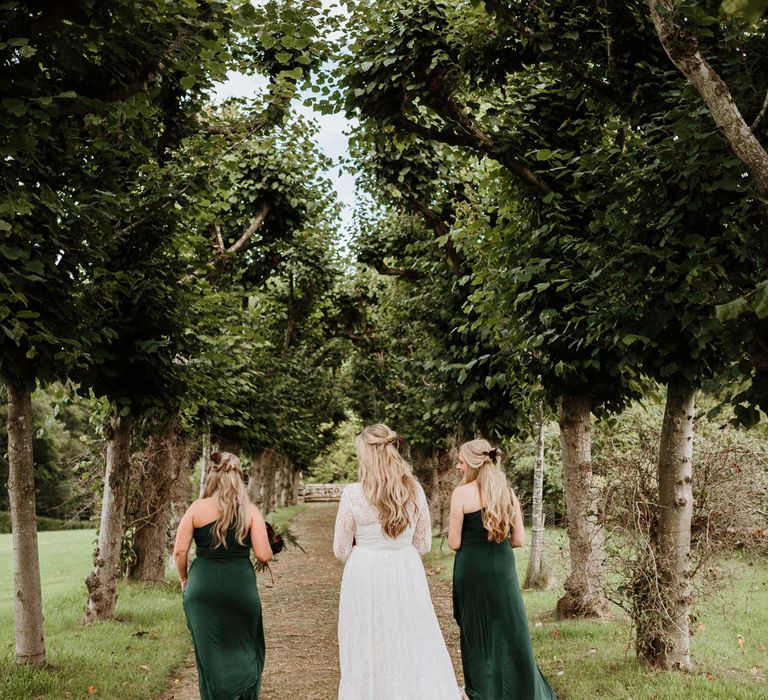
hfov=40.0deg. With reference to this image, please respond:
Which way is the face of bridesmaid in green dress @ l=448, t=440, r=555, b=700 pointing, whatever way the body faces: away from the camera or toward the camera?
away from the camera

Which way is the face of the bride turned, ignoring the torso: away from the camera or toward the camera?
away from the camera

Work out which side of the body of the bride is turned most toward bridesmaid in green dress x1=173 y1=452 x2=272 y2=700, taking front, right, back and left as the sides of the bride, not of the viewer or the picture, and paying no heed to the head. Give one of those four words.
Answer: left

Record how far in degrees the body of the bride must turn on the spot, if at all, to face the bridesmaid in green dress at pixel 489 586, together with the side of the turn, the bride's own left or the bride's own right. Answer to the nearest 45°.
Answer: approximately 45° to the bride's own right

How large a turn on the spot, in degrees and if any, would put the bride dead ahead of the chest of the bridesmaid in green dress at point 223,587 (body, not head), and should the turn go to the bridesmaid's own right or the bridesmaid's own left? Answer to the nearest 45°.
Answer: approximately 90° to the bridesmaid's own right

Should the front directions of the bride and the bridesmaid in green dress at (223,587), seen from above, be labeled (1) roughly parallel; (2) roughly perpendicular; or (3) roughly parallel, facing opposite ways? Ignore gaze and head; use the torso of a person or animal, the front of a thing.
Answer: roughly parallel

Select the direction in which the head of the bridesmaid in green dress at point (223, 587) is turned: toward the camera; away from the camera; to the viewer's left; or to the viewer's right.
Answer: away from the camera

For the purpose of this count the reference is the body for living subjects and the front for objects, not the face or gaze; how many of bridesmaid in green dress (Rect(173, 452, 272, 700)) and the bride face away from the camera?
2

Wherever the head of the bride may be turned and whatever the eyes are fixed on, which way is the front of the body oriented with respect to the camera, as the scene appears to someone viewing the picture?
away from the camera

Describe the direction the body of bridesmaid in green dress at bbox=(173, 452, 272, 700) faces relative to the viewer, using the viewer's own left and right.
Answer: facing away from the viewer

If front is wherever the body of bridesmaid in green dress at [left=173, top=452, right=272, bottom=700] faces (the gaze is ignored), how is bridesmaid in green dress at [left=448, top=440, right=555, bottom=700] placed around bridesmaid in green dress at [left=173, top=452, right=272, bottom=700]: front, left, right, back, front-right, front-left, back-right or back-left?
right
